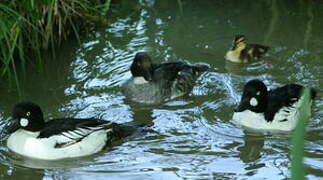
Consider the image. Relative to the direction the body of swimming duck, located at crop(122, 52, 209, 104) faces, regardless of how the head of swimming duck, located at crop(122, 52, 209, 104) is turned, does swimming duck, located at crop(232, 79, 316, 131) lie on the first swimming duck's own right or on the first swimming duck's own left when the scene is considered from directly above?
on the first swimming duck's own left

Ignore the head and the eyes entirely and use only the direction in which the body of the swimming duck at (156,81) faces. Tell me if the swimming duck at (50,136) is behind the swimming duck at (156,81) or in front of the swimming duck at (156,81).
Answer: in front

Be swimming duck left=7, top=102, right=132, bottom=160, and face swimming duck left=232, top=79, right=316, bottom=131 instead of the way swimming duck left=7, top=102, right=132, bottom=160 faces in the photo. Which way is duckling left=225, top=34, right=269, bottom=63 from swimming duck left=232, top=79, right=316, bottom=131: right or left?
left

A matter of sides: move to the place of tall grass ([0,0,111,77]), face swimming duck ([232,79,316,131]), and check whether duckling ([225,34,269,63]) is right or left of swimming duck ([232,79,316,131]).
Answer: left

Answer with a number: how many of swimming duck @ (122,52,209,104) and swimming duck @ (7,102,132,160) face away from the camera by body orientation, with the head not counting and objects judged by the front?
0

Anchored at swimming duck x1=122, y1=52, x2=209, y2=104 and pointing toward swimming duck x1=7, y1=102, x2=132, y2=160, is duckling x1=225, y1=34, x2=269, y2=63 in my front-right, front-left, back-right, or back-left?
back-left

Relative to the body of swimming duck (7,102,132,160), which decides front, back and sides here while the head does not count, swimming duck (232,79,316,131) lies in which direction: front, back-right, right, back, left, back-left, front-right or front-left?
back

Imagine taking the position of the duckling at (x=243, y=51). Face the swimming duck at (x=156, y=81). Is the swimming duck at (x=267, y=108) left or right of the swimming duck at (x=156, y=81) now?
left

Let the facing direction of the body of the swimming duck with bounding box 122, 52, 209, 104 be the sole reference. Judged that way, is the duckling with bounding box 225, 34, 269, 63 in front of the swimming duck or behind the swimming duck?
behind

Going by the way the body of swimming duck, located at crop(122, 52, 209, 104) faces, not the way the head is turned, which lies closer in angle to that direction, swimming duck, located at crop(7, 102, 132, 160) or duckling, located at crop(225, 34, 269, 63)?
the swimming duck

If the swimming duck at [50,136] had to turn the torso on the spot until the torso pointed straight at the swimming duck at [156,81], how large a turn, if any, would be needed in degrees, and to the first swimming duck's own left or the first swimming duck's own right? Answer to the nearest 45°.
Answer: approximately 135° to the first swimming duck's own right

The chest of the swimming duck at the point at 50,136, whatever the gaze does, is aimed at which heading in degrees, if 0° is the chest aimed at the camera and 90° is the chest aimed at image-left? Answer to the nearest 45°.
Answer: approximately 90°

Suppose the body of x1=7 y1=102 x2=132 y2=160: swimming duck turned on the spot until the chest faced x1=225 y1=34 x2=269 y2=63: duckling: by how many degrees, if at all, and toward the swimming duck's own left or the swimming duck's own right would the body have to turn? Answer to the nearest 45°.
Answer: approximately 135° to the swimming duck's own right
